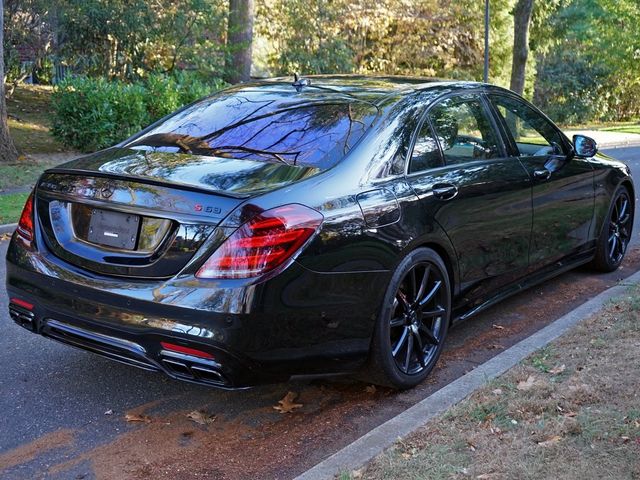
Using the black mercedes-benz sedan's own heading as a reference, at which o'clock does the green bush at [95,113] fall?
The green bush is roughly at 10 o'clock from the black mercedes-benz sedan.

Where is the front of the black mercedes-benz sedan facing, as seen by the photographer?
facing away from the viewer and to the right of the viewer
